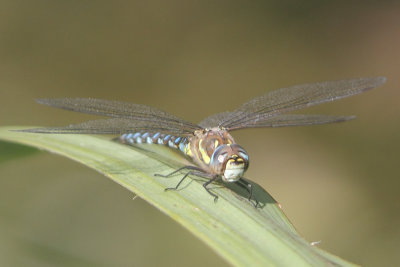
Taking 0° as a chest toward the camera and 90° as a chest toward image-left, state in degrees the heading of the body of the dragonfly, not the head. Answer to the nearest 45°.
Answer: approximately 315°
